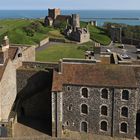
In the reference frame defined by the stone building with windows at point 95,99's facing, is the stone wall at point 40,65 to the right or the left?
on its right

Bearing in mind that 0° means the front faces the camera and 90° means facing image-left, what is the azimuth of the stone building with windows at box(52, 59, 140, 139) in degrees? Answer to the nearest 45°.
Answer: approximately 0°
